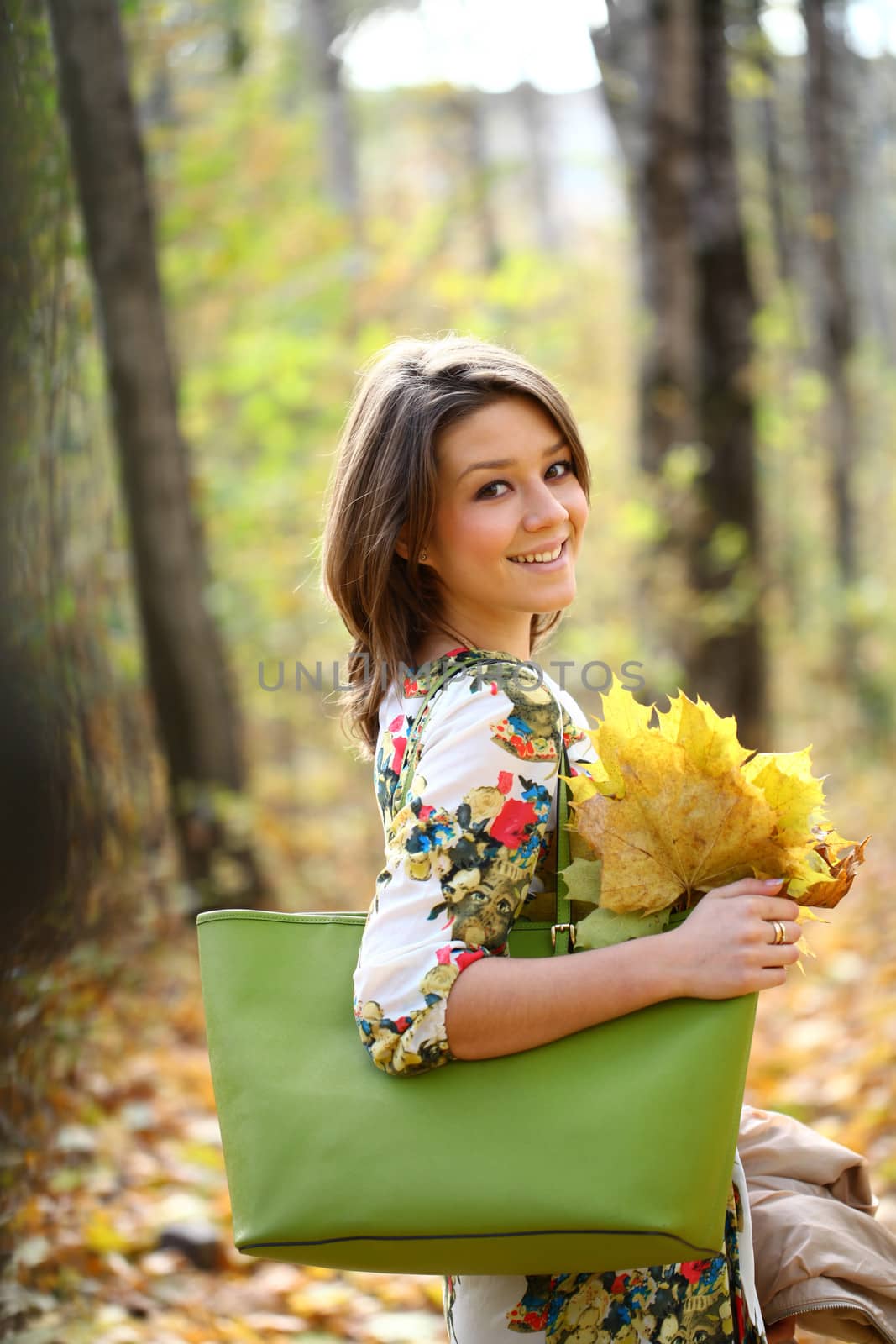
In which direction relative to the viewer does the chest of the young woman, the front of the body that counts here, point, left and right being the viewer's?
facing to the right of the viewer

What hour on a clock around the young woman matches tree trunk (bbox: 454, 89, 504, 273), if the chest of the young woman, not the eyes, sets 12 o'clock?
The tree trunk is roughly at 9 o'clock from the young woman.

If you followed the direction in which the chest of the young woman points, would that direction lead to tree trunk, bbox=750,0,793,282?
no

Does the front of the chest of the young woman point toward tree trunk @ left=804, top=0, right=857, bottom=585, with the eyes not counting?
no

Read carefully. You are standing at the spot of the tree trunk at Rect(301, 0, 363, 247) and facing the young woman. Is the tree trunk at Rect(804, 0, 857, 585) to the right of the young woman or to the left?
left

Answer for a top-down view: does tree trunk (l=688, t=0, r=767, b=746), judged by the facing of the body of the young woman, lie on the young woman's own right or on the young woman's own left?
on the young woman's own left

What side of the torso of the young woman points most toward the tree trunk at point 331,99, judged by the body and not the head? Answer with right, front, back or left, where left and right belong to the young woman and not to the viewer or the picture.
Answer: left

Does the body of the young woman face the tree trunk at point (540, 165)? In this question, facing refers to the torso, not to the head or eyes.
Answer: no
